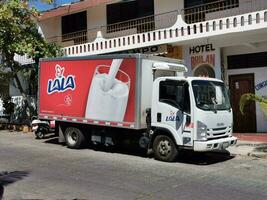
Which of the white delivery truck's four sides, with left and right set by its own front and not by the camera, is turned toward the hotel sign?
left

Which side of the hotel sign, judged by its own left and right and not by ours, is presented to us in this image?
front

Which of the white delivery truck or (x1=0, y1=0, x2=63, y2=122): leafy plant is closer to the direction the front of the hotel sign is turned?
the white delivery truck

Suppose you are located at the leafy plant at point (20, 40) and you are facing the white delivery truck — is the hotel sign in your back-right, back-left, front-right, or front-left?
front-left

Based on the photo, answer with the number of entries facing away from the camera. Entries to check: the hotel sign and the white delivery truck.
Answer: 0

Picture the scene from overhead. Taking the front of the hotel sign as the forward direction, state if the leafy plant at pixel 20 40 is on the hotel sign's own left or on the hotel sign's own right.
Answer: on the hotel sign's own right

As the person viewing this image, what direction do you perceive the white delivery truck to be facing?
facing the viewer and to the right of the viewer

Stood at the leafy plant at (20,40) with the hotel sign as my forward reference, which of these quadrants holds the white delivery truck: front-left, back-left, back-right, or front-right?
front-right

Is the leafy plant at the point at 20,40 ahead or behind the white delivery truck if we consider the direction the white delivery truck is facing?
behind

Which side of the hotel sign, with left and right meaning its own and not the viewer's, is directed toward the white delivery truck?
front
